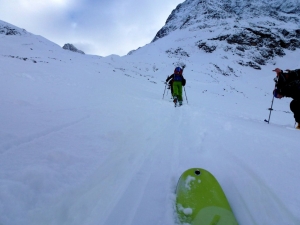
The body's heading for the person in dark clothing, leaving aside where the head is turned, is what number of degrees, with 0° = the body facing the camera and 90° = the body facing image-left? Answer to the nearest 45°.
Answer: approximately 90°

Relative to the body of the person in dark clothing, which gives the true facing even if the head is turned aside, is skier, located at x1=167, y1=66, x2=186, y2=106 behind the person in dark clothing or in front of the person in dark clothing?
in front
